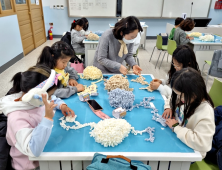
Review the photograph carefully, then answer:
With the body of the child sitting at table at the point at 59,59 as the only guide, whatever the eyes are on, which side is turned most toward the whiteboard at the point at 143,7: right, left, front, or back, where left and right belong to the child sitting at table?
left

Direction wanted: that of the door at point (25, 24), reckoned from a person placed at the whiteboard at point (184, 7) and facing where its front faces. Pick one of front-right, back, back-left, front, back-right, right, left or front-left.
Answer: front-right

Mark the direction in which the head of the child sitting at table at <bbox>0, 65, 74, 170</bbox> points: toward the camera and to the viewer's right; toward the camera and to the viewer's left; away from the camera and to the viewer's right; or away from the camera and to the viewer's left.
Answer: away from the camera and to the viewer's right

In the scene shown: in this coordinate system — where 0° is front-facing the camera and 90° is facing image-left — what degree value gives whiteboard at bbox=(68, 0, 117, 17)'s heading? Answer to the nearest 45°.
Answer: approximately 0°

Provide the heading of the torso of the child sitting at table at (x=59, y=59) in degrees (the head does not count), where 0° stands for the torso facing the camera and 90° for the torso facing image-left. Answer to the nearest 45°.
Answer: approximately 315°

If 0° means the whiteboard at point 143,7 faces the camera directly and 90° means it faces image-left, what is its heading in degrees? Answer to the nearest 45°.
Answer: approximately 0°

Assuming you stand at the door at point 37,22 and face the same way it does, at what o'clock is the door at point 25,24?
the door at point 25,24 is roughly at 2 o'clock from the door at point 37,22.

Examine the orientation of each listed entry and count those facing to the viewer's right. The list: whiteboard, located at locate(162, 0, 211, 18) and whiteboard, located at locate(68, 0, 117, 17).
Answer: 0

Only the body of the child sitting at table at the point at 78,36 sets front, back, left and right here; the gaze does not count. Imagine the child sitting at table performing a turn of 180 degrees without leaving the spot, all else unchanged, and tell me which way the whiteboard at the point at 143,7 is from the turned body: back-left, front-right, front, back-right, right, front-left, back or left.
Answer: back-right

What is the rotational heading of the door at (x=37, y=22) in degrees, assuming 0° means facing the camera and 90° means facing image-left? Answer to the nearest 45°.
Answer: approximately 315°

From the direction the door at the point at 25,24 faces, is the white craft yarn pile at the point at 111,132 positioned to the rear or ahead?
ahead

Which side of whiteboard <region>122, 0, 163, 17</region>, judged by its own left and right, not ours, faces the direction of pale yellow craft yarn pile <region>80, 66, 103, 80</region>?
front

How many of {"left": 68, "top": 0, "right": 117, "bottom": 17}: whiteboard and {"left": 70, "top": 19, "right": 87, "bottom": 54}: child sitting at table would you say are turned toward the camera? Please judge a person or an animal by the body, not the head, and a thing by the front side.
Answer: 1

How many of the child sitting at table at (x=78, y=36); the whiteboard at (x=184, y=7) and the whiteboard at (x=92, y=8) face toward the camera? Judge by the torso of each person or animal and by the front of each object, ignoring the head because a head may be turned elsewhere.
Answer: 2

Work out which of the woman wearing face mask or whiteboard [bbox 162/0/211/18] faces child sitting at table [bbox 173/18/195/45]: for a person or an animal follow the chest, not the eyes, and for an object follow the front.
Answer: the whiteboard
